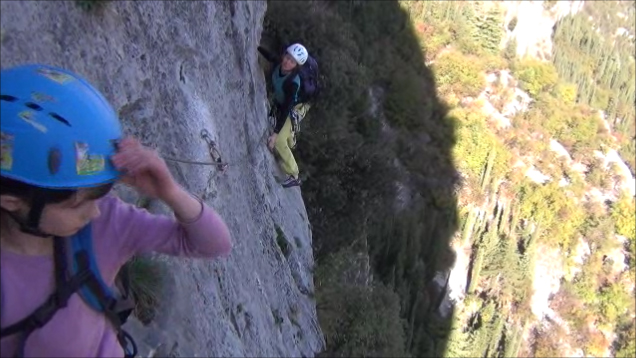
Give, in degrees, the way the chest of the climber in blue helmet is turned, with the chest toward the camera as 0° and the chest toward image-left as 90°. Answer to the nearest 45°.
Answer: approximately 315°

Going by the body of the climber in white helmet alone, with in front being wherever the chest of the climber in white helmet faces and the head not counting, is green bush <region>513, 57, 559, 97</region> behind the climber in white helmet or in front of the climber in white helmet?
behind

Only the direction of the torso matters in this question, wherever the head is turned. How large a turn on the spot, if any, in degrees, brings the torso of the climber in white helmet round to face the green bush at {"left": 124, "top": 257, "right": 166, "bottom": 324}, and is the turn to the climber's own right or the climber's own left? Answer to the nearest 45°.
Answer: approximately 45° to the climber's own left

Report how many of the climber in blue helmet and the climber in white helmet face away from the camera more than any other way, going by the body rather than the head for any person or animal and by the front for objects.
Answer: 0

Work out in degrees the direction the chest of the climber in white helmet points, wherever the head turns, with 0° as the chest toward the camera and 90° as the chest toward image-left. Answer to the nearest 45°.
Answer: approximately 45°

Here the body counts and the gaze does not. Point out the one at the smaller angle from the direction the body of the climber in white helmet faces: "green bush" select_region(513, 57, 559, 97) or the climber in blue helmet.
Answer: the climber in blue helmet

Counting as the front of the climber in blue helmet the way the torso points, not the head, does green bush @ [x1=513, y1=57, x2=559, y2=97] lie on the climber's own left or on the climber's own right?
on the climber's own left

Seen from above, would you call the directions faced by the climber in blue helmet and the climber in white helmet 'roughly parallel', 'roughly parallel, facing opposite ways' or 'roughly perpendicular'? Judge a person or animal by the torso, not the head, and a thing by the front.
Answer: roughly perpendicular
